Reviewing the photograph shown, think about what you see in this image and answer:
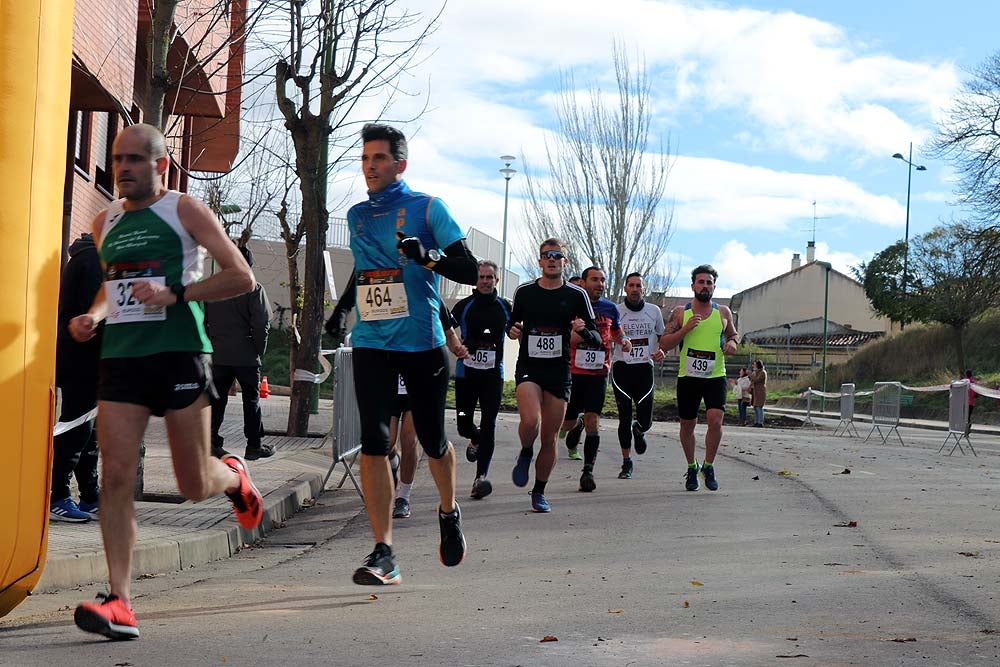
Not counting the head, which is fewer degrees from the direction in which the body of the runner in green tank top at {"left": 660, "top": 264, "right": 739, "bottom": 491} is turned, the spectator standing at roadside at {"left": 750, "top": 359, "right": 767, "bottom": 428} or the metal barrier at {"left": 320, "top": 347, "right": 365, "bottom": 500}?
the metal barrier

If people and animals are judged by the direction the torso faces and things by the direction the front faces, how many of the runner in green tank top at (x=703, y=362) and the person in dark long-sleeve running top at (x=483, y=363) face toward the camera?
2

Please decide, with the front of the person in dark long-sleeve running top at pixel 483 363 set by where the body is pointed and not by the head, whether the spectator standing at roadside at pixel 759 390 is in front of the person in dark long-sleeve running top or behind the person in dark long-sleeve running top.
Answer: behind

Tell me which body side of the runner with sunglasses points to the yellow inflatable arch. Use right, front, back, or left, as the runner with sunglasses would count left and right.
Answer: front

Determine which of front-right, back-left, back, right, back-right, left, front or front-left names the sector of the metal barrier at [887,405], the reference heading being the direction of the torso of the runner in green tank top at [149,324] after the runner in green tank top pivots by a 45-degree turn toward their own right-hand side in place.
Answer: back-right

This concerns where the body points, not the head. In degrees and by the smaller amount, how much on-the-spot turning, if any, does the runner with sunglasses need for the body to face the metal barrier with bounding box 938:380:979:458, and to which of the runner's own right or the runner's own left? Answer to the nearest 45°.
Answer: approximately 135° to the runner's own left

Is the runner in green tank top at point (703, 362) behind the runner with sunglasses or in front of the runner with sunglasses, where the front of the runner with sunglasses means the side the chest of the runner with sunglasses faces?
behind

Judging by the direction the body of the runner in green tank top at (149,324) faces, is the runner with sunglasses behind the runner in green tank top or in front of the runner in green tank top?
behind

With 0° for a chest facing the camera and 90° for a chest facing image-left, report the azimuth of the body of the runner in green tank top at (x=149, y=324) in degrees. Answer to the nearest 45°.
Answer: approximately 45°

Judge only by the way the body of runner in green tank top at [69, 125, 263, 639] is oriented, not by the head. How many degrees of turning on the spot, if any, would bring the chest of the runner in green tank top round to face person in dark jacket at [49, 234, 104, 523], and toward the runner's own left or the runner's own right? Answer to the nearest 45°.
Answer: approximately 135° to the runner's own right

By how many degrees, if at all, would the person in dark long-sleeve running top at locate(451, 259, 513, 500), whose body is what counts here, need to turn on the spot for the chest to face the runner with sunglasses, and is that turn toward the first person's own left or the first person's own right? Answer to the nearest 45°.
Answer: approximately 45° to the first person's own left
